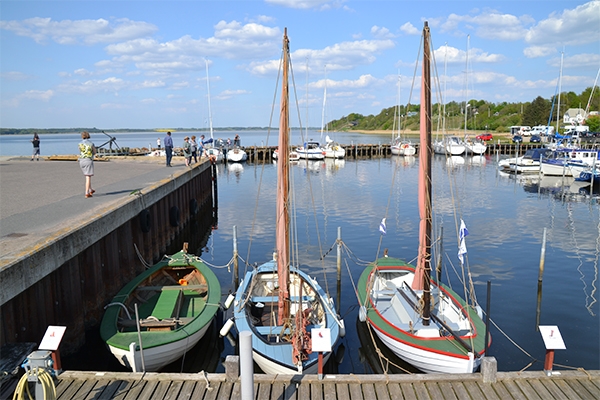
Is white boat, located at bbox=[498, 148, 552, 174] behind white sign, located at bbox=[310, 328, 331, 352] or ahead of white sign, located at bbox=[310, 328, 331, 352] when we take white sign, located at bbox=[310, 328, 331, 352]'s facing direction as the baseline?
behind

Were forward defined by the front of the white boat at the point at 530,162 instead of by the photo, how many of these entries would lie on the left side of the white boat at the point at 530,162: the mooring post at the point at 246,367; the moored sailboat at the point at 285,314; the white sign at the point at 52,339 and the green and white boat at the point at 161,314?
4

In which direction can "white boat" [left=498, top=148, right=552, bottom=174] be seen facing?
to the viewer's left

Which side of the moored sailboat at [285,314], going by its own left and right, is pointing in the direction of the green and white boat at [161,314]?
right

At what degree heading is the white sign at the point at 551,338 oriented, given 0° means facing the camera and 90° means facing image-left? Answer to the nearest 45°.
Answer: approximately 0°

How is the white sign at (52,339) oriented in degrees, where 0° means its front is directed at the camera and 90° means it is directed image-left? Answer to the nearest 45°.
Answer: approximately 0°

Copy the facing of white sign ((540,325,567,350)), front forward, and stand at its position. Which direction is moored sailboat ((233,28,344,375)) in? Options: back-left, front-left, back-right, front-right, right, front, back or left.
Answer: right

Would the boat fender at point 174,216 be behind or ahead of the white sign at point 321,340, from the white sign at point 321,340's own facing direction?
behind

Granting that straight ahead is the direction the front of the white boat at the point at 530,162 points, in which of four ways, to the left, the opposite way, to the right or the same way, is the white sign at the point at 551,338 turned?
to the left

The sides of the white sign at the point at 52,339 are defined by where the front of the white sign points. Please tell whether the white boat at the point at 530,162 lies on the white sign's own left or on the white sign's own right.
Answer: on the white sign's own left
